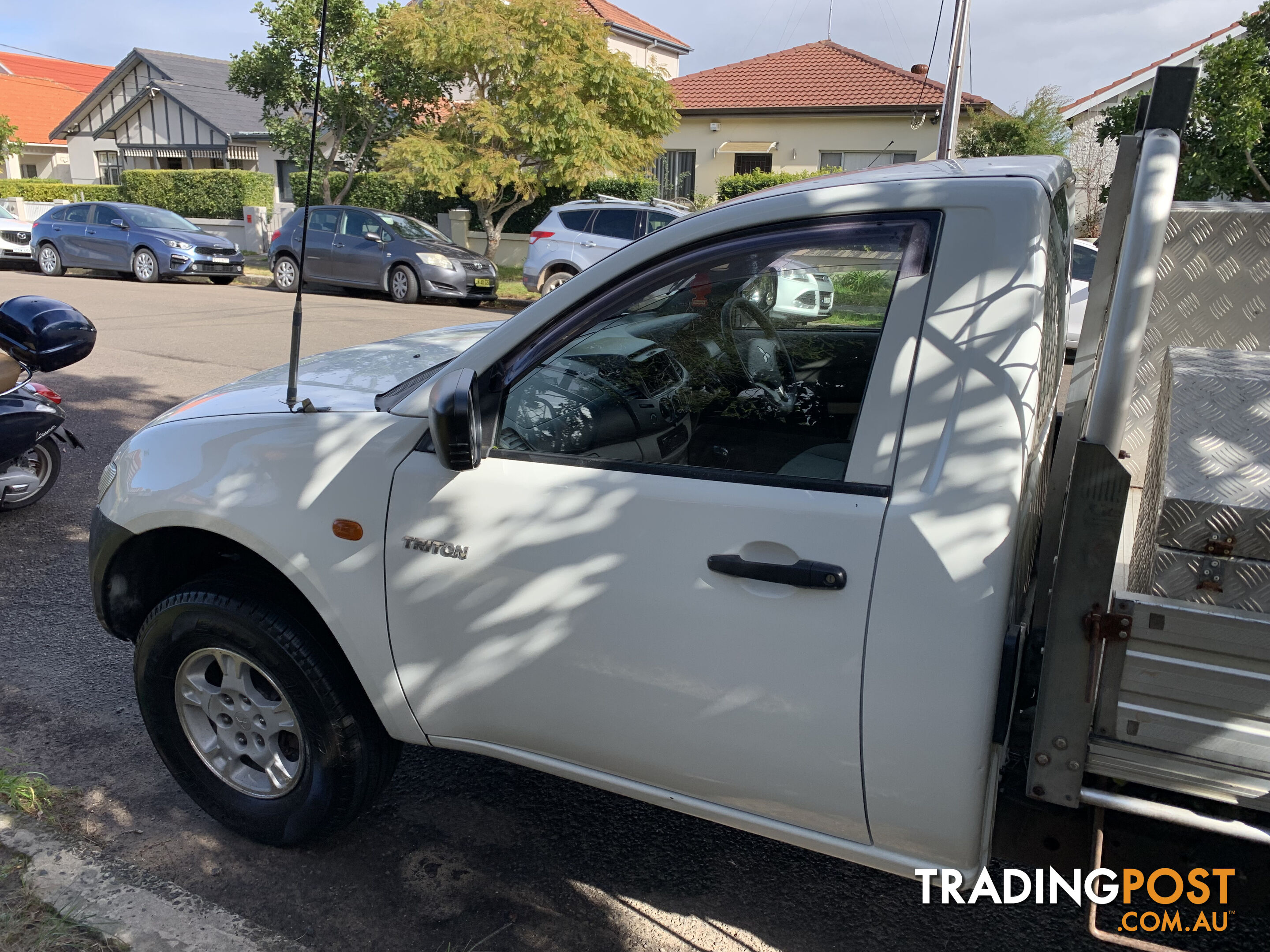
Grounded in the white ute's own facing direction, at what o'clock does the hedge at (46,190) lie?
The hedge is roughly at 2 o'clock from the white ute.

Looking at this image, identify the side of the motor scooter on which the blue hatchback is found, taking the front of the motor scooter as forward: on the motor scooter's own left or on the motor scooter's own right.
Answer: on the motor scooter's own right

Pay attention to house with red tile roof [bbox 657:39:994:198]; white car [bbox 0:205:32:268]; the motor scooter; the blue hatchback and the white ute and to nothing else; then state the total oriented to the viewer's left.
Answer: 2

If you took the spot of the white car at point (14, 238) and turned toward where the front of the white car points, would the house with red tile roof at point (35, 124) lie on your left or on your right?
on your left

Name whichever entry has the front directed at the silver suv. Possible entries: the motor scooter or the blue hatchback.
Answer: the blue hatchback

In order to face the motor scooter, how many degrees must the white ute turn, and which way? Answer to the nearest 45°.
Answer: approximately 45° to its right

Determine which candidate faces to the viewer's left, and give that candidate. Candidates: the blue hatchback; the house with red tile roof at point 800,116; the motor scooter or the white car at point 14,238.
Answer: the motor scooter

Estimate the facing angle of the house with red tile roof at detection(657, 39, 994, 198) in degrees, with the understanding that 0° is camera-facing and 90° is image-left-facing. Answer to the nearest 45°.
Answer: approximately 0°

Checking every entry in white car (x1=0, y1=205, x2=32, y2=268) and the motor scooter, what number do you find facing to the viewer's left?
1

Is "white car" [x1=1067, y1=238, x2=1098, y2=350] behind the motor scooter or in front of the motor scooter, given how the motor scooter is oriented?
behind

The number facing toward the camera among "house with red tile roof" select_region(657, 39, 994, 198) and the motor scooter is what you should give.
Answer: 1

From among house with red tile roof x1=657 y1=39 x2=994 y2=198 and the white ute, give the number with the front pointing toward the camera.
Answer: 1

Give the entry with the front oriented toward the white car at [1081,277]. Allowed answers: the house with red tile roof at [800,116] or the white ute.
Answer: the house with red tile roof

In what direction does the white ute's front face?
to the viewer's left

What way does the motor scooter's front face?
to the viewer's left

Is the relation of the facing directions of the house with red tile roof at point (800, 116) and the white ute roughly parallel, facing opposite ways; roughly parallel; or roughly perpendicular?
roughly perpendicular
